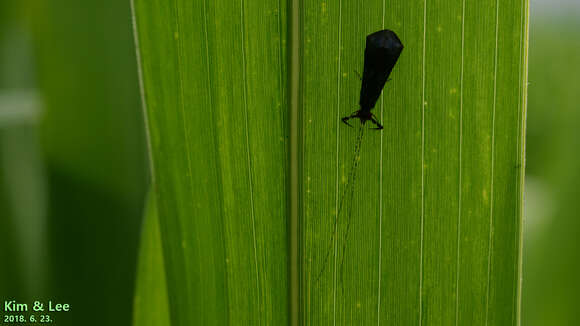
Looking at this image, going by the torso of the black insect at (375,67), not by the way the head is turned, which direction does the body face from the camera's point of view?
toward the camera

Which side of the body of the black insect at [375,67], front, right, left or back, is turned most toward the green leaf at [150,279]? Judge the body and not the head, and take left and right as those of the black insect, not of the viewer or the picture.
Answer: right
